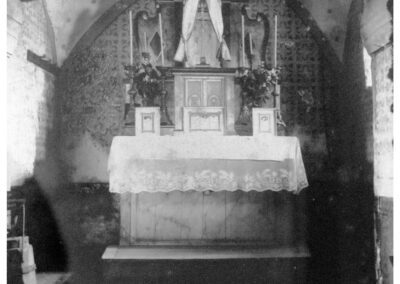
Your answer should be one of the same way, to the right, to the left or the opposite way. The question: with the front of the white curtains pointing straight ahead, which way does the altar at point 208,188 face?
the same way

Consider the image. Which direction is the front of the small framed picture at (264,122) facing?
toward the camera

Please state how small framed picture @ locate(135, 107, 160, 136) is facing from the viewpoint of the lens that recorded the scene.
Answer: facing the viewer

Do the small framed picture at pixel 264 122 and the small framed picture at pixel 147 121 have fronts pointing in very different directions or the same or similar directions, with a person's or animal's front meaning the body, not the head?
same or similar directions

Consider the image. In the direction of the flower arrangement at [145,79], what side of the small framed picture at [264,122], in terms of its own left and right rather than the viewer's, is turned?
right

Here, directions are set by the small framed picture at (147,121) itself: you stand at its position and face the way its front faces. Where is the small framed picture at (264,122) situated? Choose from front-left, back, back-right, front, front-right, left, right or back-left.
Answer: left
